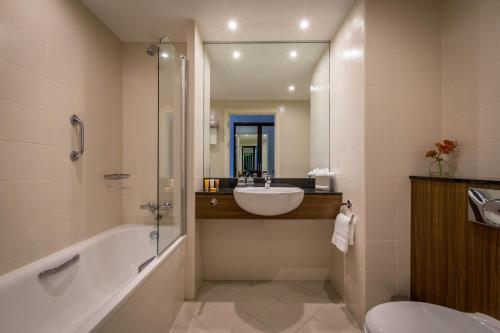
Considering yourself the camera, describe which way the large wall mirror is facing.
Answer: facing the viewer

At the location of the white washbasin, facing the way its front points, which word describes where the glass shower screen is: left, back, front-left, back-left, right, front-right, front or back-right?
right

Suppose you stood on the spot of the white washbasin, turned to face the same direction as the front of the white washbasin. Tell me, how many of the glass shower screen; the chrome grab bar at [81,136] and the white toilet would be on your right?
2

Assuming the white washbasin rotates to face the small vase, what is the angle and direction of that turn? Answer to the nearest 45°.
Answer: approximately 90° to its left

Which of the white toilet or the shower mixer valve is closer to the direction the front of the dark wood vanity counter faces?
the white toilet

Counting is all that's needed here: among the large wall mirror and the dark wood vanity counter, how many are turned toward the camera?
2

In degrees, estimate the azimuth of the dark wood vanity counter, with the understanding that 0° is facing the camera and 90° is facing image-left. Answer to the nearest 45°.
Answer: approximately 0°

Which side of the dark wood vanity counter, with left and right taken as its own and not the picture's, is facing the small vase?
left

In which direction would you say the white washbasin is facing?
toward the camera

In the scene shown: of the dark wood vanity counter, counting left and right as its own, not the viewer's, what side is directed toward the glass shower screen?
right

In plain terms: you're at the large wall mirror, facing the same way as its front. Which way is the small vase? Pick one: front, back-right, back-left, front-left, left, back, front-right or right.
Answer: front-left

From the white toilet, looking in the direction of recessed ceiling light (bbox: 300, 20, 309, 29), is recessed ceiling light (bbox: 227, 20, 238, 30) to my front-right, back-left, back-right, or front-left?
front-left
